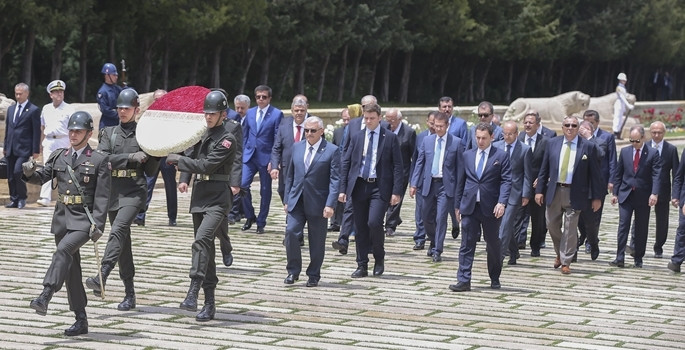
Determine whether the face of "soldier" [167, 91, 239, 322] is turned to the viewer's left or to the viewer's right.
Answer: to the viewer's left

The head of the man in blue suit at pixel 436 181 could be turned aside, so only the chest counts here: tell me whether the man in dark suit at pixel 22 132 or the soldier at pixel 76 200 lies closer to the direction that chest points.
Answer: the soldier

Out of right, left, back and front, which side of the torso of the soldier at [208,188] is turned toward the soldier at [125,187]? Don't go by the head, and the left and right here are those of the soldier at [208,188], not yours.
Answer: right

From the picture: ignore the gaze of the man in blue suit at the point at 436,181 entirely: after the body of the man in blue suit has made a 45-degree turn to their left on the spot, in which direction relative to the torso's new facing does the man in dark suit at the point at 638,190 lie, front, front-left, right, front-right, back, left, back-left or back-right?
front-left

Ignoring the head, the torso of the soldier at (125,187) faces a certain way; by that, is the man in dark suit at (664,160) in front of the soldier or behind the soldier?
behind

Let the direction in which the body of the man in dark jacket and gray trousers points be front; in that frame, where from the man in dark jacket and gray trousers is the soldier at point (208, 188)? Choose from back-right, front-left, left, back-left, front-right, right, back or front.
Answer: front-right
